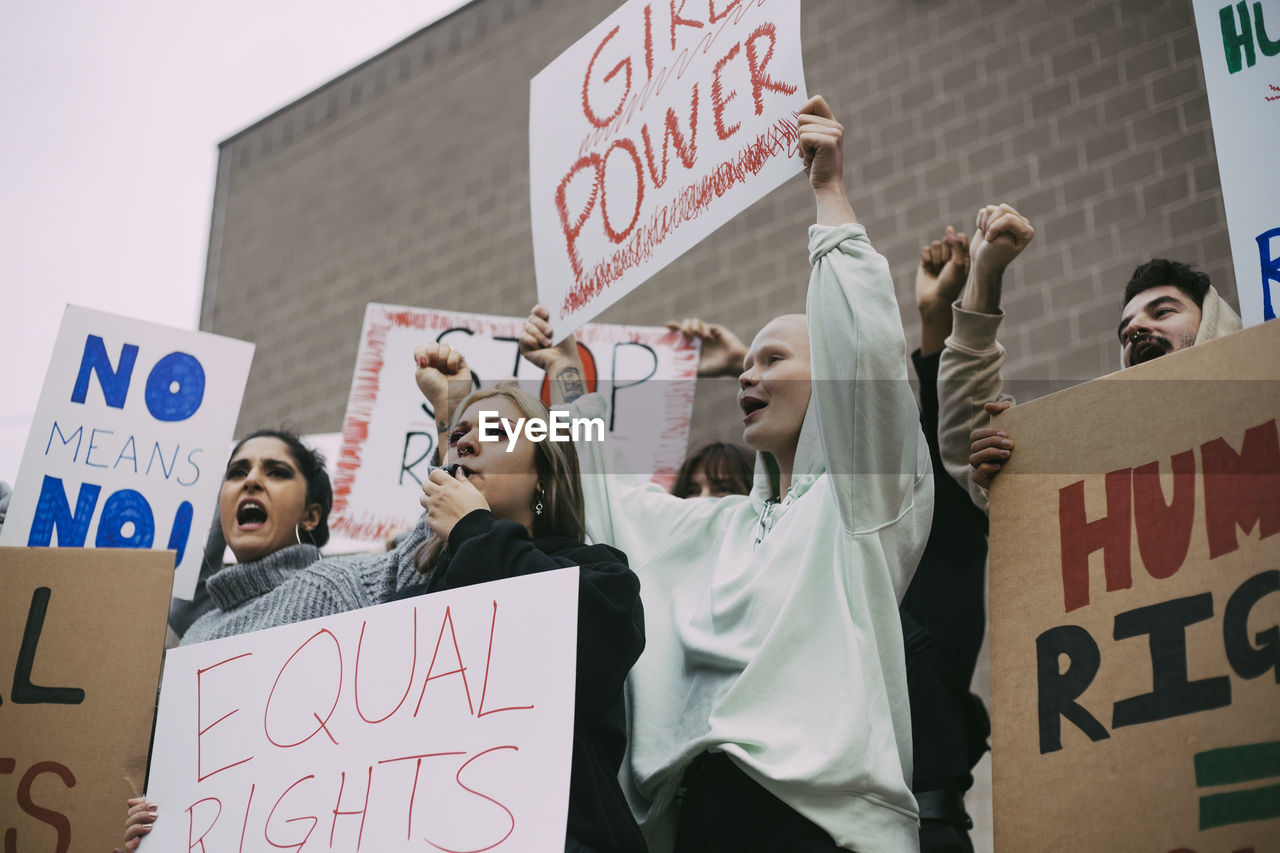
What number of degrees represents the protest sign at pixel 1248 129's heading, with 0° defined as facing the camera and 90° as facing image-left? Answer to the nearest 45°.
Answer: approximately 0°

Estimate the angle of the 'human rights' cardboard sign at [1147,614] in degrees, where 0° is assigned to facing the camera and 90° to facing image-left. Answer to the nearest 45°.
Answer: approximately 45°

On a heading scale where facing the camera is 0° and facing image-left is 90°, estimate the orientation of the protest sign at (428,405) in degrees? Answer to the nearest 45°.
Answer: approximately 0°

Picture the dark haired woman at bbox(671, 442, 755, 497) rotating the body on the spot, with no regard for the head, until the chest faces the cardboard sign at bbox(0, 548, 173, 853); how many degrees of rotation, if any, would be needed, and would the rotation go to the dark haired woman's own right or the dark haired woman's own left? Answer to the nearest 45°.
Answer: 0° — they already face it

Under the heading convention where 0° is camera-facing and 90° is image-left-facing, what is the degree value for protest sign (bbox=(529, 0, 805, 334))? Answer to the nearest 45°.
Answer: approximately 45°

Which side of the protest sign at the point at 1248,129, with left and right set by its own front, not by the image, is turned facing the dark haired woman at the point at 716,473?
right
